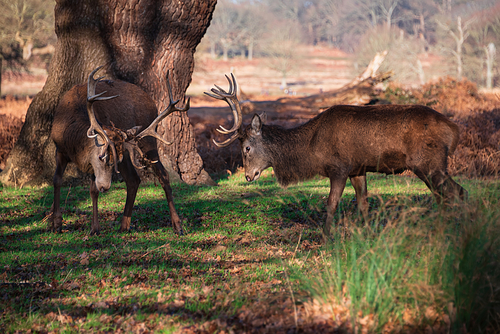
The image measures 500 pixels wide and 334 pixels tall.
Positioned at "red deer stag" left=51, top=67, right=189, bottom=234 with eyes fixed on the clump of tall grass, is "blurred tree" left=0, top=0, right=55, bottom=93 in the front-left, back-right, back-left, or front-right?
back-left

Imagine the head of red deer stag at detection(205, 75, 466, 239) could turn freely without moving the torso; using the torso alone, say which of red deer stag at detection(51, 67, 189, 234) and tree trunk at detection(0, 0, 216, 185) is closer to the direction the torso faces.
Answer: the red deer stag

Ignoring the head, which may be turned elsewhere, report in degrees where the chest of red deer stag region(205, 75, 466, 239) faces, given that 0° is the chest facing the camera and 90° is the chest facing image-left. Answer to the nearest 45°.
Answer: approximately 90°

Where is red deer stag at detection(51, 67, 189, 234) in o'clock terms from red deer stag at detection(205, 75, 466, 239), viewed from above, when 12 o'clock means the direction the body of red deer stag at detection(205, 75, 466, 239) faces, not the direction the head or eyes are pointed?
red deer stag at detection(51, 67, 189, 234) is roughly at 12 o'clock from red deer stag at detection(205, 75, 466, 239).

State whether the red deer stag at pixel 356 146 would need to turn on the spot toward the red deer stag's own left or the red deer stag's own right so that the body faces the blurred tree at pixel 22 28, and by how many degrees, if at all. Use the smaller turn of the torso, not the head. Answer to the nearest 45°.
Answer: approximately 45° to the red deer stag's own right

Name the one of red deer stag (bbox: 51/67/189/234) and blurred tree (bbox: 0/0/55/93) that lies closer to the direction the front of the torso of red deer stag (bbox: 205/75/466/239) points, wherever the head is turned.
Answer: the red deer stag

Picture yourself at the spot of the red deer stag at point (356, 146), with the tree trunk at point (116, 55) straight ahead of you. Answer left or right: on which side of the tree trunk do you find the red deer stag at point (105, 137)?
left
